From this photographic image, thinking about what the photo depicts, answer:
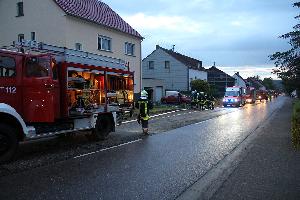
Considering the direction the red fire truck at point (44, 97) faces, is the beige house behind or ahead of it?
behind

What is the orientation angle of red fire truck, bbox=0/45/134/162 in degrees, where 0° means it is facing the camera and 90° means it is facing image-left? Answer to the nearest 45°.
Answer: approximately 45°

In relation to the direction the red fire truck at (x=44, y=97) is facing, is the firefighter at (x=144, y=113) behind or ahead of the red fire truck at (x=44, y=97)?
behind
